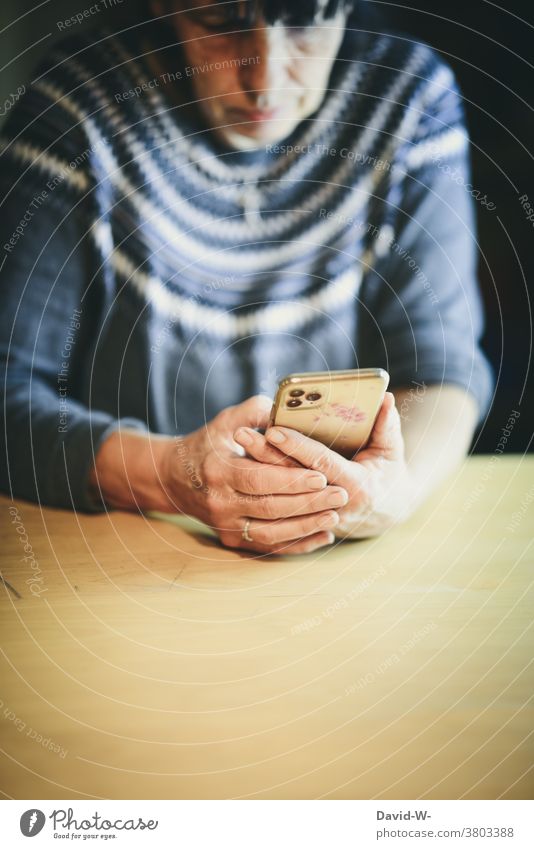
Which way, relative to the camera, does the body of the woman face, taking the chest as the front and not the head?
toward the camera

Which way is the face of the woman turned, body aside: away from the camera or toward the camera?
toward the camera
